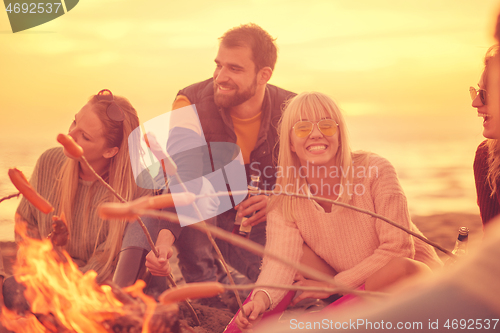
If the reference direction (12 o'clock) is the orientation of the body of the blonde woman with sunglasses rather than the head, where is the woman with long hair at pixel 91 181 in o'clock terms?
The woman with long hair is roughly at 3 o'clock from the blonde woman with sunglasses.

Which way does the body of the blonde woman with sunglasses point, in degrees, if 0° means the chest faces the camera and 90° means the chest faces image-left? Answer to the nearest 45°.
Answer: approximately 0°
